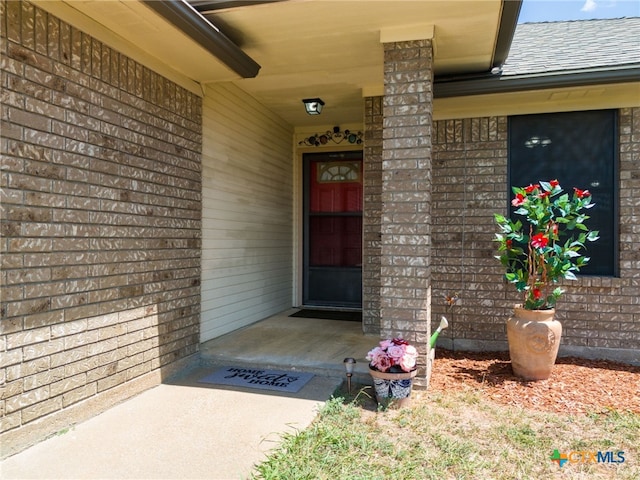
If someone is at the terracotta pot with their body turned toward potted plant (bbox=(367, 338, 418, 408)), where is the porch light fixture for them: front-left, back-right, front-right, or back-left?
front-right

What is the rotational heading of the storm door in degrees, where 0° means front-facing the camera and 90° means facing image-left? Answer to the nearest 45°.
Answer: approximately 0°

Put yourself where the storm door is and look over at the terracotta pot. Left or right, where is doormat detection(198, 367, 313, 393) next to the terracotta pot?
right

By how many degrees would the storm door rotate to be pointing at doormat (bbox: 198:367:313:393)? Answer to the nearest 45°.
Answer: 0° — it already faces it

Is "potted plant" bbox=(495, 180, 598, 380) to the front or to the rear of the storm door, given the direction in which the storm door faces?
to the front

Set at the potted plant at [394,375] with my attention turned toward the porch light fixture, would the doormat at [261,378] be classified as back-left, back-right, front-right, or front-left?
front-left

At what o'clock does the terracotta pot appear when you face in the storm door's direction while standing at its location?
The terracotta pot is roughly at 11 o'clock from the storm door.

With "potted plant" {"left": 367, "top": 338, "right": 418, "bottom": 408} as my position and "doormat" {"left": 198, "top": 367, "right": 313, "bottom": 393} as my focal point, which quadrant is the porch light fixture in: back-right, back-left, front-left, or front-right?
front-right

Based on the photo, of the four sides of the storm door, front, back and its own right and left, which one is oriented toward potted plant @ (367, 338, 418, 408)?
front

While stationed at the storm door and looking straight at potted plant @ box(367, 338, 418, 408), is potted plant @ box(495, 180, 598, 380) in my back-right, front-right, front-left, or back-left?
front-left

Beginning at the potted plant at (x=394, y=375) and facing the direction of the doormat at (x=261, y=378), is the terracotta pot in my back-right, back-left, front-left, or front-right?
back-right
